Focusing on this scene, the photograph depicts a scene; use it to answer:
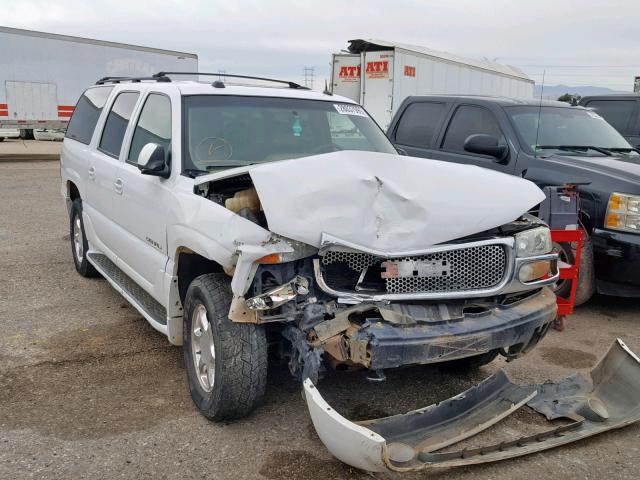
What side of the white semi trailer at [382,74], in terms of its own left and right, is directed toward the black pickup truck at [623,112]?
right

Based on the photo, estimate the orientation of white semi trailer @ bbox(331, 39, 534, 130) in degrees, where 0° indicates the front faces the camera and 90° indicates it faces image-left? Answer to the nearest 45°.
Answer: approximately 225°

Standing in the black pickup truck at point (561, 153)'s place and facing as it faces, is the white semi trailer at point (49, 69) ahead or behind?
behind

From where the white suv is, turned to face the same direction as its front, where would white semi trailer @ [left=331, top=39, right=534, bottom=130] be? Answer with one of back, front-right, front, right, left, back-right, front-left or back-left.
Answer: back-left

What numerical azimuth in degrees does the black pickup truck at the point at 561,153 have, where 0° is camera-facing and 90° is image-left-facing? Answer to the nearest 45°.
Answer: approximately 315°

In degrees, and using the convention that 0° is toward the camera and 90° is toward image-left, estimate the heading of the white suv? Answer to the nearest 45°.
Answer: approximately 315°

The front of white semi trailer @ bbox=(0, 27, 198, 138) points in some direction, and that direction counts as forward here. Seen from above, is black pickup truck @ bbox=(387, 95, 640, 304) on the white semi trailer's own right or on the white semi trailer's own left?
on the white semi trailer's own right

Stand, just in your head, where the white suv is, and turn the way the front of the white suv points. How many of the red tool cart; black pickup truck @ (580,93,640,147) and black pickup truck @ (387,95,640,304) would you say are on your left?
3
